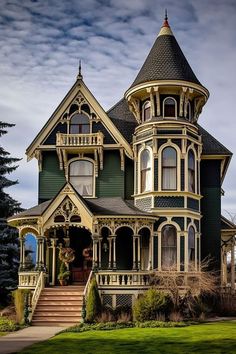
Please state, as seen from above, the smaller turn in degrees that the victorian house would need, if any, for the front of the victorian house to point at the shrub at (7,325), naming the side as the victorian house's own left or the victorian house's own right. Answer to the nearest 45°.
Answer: approximately 45° to the victorian house's own right

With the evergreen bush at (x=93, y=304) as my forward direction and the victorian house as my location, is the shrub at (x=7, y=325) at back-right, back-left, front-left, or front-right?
front-right

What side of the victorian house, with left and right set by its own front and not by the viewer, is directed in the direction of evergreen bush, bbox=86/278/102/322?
front

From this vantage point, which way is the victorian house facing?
toward the camera
